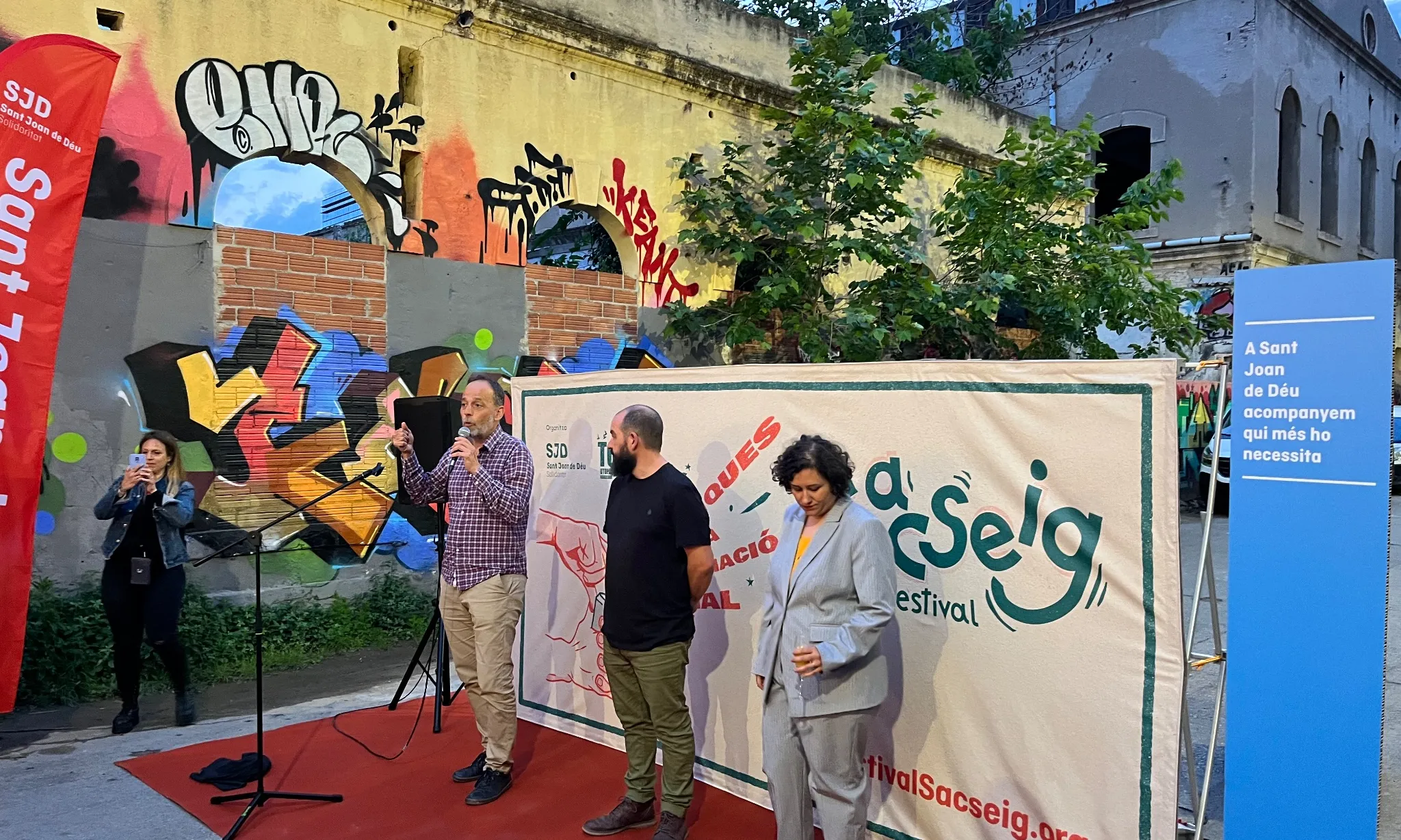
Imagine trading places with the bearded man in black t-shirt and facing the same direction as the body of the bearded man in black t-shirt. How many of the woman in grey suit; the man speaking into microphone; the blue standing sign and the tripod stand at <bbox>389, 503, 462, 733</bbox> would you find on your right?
2

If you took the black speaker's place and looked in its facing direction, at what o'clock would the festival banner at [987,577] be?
The festival banner is roughly at 9 o'clock from the black speaker.

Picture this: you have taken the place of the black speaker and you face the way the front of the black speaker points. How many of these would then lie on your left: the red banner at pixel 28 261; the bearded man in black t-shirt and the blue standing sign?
2

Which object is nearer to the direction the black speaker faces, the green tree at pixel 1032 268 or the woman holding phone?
the woman holding phone

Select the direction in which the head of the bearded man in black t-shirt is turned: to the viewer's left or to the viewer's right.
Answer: to the viewer's left

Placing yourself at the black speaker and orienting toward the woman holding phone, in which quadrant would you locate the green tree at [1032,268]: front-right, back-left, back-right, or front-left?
back-right

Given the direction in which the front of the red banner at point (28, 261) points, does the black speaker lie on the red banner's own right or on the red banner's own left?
on the red banner's own left

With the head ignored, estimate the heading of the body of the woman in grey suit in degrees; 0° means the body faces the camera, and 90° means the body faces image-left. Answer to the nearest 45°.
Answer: approximately 45°

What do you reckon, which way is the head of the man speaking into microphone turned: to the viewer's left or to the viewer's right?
to the viewer's left

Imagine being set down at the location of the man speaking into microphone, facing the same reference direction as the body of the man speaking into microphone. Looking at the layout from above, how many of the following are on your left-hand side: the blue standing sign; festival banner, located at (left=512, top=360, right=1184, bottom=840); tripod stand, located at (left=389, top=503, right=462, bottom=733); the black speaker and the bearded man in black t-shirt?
3

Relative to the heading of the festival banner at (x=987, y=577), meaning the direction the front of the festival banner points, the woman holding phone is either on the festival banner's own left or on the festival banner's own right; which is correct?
on the festival banner's own right
